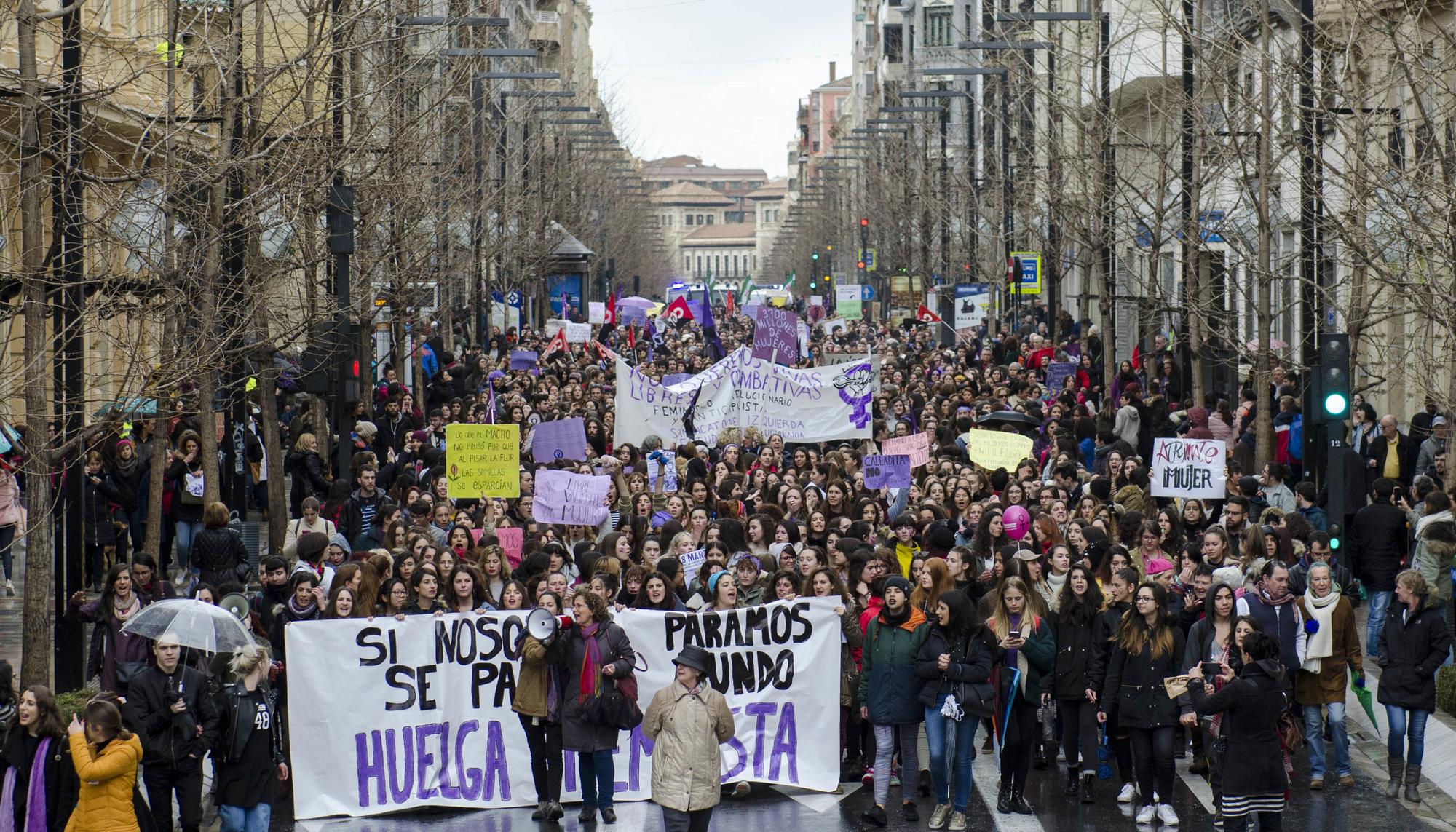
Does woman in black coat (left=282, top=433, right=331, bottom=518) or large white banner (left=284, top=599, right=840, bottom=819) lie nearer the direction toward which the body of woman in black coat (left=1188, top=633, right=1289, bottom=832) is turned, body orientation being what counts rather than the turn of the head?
the woman in black coat

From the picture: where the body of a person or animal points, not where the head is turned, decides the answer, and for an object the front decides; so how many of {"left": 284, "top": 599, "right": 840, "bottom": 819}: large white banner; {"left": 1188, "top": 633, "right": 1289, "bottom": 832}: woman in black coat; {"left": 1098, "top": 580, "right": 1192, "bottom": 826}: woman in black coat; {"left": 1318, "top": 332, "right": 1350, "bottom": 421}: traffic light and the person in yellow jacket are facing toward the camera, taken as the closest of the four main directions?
3

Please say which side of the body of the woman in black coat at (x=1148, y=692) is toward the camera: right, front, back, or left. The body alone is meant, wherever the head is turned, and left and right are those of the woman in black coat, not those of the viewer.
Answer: front

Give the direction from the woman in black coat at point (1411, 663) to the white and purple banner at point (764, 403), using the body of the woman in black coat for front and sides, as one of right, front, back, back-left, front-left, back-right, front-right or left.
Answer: right

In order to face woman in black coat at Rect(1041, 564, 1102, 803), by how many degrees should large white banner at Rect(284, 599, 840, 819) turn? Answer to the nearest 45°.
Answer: approximately 90° to its left

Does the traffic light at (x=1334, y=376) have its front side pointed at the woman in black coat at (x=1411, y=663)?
yes

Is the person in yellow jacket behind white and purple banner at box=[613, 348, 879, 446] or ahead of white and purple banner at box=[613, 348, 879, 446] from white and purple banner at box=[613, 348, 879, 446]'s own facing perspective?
ahead

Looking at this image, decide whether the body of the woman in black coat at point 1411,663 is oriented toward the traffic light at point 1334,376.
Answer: no

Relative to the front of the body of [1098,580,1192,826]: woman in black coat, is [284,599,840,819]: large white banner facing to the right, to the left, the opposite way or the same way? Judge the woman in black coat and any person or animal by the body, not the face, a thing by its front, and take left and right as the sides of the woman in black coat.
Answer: the same way

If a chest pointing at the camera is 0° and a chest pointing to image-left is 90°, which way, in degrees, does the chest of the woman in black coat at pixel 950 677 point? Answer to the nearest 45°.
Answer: approximately 45°

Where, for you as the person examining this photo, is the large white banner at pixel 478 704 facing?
facing the viewer

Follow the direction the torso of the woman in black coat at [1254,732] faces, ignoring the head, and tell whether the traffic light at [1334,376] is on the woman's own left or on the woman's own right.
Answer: on the woman's own right

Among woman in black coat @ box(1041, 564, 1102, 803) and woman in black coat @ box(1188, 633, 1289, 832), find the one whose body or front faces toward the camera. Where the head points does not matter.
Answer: woman in black coat @ box(1041, 564, 1102, 803)

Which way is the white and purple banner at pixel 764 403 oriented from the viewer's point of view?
toward the camera

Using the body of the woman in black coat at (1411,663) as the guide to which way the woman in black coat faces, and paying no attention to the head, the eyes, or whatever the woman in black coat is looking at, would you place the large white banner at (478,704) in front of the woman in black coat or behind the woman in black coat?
in front

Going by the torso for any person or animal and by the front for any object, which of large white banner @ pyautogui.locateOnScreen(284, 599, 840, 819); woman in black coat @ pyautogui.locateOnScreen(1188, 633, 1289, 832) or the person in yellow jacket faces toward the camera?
the large white banner
